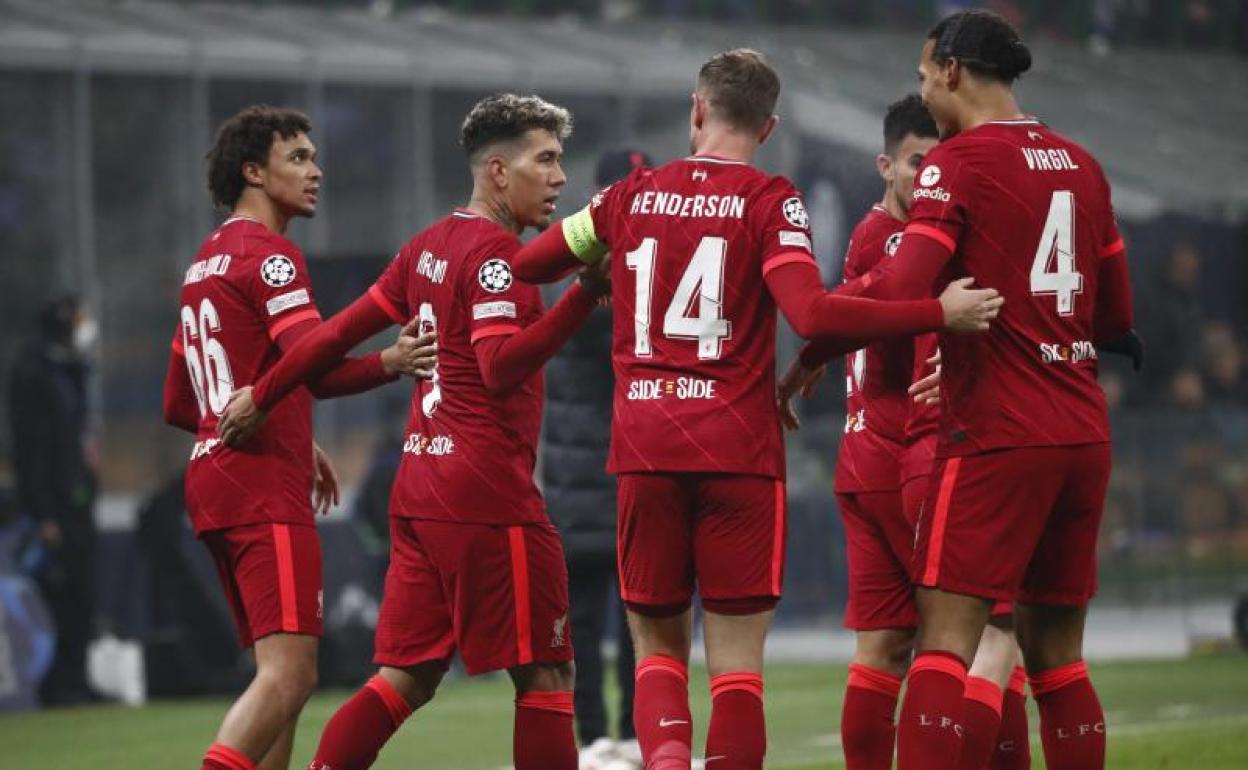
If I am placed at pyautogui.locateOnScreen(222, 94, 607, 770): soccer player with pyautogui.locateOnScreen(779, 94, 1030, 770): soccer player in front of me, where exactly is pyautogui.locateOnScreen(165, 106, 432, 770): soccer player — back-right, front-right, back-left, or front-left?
back-left

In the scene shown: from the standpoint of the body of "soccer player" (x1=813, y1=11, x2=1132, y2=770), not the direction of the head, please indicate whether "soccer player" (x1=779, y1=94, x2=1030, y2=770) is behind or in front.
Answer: in front

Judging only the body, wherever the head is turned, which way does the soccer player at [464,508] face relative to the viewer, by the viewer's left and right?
facing away from the viewer and to the right of the viewer

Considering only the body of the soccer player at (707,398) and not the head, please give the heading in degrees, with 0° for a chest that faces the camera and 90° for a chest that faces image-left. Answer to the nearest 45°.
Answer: approximately 180°

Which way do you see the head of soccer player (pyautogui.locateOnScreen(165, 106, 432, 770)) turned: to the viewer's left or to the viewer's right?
to the viewer's right

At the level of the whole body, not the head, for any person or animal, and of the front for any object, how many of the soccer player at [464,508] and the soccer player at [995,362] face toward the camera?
0

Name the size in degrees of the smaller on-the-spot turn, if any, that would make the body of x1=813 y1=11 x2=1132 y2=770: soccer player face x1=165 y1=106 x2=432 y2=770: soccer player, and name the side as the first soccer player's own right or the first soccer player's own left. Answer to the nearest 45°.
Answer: approximately 45° to the first soccer player's own left

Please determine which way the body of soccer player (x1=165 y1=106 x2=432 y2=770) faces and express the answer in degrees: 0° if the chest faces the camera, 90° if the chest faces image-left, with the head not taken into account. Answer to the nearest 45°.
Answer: approximately 225°

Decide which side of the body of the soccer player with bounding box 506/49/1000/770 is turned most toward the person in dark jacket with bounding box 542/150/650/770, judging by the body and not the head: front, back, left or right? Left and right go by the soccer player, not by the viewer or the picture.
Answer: front
